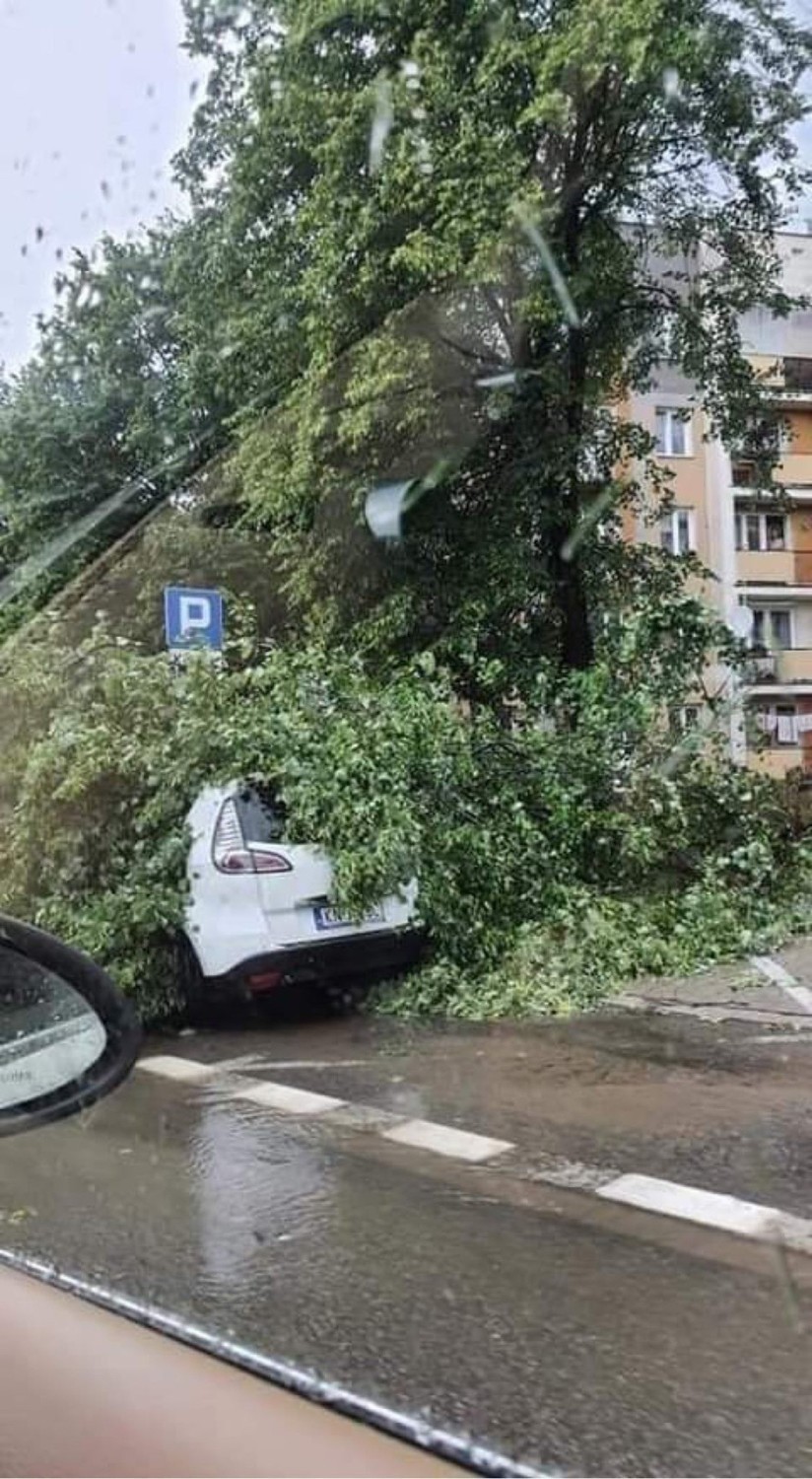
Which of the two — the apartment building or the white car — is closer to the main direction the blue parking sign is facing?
the white car

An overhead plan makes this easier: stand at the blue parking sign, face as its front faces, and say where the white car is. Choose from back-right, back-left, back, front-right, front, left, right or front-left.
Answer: front

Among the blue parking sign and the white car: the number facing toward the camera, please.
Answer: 1

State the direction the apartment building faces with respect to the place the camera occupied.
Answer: facing the viewer

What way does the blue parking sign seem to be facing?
toward the camera

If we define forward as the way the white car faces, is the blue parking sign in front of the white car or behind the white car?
in front

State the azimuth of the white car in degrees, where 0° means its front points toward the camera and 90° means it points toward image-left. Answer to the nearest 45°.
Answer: approximately 135°

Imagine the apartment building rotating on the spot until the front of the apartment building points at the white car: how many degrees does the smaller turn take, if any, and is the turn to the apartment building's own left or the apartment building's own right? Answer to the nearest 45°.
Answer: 0° — it already faces it

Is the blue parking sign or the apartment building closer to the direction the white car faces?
the blue parking sign

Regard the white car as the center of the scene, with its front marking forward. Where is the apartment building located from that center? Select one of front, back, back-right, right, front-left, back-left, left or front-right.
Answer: right

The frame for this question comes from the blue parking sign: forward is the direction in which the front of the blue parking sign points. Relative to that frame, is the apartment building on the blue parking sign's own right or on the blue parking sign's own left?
on the blue parking sign's own left

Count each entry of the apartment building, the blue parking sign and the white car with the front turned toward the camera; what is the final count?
2
